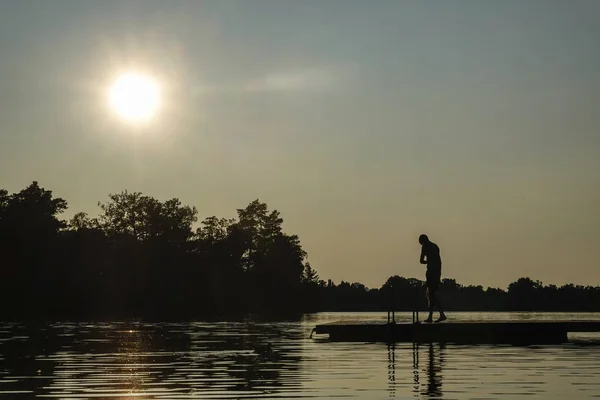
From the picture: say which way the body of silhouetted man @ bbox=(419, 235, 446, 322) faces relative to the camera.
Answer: to the viewer's left
